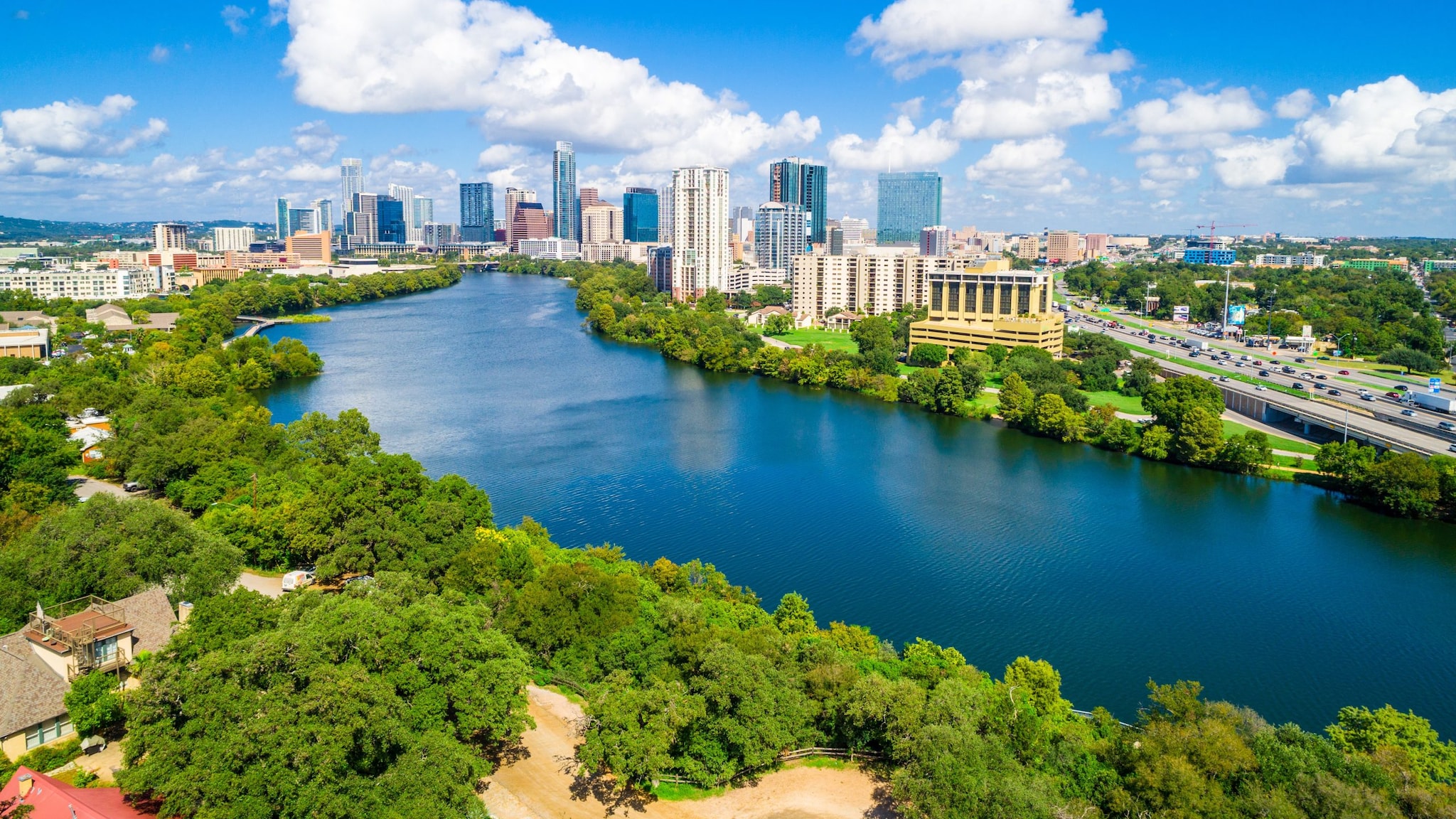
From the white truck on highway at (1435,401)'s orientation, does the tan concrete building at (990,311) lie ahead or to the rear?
ahead

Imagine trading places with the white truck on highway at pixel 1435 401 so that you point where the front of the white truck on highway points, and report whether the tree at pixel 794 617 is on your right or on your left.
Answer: on your left

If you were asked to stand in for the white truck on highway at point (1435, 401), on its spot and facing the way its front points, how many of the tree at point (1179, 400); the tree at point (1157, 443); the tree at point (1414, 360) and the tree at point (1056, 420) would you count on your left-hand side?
3

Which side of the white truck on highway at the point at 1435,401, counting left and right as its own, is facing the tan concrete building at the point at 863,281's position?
front

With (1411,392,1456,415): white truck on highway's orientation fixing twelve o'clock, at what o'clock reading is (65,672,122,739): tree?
The tree is roughly at 8 o'clock from the white truck on highway.

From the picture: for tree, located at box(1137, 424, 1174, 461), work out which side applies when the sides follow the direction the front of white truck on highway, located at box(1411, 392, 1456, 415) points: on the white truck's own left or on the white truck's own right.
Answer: on the white truck's own left

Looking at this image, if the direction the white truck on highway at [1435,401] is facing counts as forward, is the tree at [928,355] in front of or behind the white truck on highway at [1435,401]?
in front

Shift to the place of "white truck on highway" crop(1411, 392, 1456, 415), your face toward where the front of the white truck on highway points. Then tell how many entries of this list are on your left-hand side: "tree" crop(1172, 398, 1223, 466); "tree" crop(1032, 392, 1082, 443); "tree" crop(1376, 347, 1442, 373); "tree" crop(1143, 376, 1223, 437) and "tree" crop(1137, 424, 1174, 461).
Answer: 4

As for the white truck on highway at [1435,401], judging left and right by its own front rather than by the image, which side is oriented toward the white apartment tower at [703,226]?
front

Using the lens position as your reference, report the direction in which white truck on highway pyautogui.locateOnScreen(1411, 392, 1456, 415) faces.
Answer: facing away from the viewer and to the left of the viewer

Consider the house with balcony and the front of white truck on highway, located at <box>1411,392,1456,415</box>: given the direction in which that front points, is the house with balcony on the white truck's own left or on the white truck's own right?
on the white truck's own left

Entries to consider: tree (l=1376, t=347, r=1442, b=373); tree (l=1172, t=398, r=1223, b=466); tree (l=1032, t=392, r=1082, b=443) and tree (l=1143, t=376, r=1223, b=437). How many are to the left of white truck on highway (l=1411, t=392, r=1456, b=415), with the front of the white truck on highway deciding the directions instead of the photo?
3
